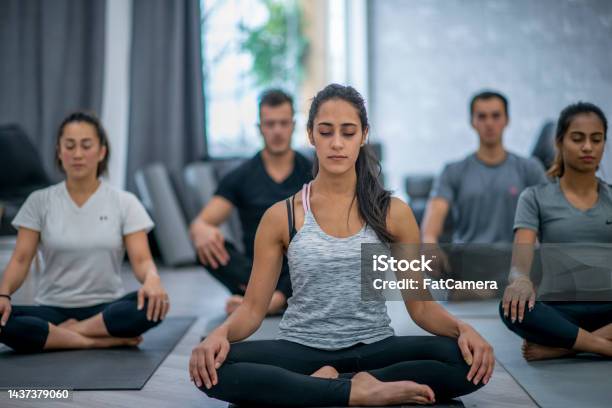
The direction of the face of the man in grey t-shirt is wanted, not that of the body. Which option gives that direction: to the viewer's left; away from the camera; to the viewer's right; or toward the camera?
toward the camera

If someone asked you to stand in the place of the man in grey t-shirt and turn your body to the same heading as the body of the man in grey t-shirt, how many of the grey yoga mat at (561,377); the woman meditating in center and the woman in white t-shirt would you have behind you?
0

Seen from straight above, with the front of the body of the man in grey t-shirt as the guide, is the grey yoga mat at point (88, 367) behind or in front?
in front

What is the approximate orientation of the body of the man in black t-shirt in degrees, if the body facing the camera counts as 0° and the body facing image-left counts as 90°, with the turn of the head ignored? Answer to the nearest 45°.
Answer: approximately 0°

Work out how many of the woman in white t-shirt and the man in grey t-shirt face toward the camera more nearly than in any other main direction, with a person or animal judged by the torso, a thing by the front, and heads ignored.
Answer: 2

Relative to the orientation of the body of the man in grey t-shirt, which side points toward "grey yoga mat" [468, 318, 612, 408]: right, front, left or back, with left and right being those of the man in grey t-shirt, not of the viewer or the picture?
front

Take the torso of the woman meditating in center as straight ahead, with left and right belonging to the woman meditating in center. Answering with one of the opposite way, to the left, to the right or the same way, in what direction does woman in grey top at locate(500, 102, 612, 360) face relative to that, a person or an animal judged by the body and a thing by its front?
the same way

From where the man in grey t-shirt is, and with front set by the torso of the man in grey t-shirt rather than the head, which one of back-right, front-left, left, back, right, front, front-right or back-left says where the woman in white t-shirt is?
front-right

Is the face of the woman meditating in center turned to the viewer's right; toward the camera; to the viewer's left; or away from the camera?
toward the camera

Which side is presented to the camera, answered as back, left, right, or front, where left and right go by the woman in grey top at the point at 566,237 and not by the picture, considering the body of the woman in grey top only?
front

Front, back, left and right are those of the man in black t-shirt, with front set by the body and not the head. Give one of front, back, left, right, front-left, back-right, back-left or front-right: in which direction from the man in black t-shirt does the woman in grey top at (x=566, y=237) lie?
front-left

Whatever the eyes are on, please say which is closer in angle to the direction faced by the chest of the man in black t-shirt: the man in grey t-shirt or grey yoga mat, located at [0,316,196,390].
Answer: the grey yoga mat

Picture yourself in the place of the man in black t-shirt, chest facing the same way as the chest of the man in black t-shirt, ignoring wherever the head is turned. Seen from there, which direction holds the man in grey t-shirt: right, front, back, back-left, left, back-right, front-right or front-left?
left

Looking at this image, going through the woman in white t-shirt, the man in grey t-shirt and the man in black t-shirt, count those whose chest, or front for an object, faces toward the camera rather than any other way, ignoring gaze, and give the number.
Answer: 3

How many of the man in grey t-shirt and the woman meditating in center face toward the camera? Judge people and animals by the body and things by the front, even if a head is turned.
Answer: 2

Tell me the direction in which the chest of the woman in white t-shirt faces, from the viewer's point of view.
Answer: toward the camera

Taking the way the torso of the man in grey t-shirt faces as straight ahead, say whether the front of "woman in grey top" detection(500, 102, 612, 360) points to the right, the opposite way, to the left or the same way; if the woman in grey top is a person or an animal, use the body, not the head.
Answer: the same way

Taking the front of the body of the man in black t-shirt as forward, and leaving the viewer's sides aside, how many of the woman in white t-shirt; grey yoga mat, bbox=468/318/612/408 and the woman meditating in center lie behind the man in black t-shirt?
0
